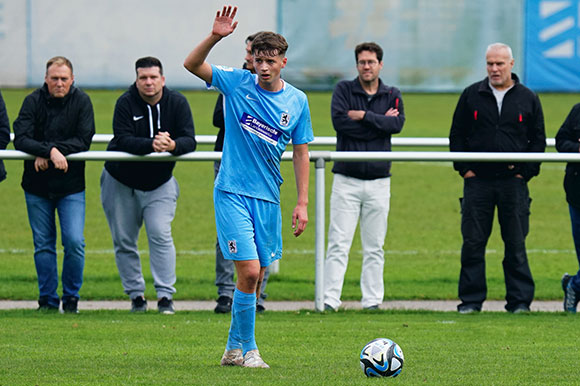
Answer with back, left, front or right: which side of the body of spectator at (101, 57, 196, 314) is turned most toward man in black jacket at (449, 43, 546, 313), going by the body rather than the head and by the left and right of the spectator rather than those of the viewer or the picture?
left

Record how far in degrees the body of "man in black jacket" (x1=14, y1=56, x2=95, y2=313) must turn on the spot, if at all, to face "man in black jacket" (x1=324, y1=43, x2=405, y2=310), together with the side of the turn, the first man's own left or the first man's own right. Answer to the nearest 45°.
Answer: approximately 90° to the first man's own left

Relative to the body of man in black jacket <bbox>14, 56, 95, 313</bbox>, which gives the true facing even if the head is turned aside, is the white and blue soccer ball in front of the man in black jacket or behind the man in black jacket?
in front

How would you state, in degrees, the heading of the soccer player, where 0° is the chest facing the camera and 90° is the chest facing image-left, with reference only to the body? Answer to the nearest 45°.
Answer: approximately 0°

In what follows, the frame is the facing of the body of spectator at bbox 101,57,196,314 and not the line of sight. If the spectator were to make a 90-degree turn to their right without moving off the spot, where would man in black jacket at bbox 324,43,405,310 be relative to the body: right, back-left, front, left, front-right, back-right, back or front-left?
back

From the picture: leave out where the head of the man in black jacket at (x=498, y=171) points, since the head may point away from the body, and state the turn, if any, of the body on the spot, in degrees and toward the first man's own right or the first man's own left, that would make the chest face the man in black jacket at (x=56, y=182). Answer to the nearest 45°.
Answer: approximately 90° to the first man's own right
